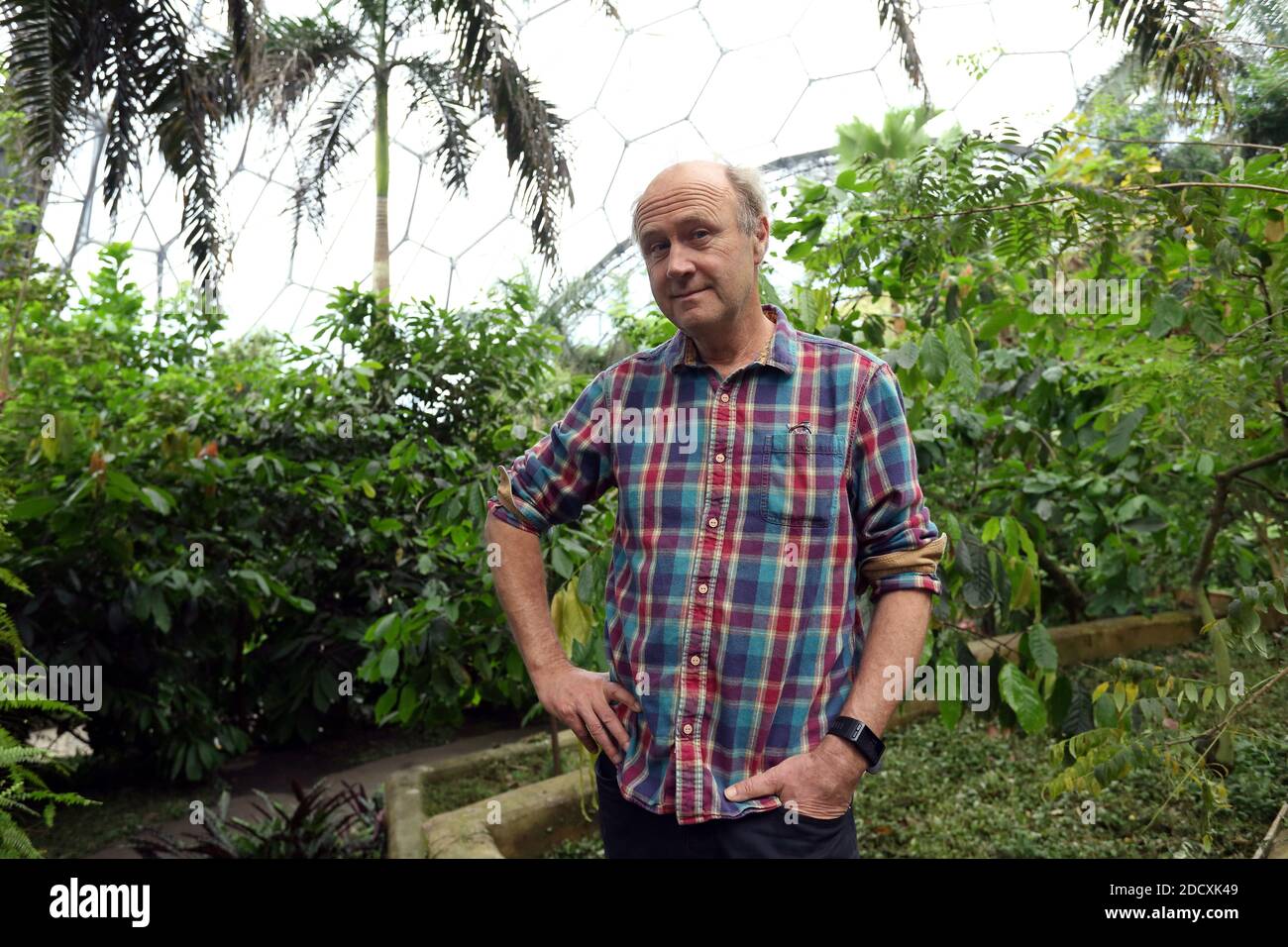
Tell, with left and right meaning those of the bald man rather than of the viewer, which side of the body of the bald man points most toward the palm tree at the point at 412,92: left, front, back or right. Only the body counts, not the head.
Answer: back

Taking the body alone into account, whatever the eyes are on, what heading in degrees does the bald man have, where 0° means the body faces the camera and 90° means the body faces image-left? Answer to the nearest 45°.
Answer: approximately 0°

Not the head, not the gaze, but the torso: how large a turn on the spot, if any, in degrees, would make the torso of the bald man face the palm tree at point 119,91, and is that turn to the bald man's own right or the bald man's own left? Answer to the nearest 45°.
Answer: approximately 135° to the bald man's own right
